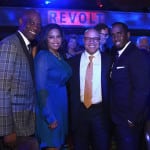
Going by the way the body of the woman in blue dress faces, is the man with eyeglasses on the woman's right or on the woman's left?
on the woman's left

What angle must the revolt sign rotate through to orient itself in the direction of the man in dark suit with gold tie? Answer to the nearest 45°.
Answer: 0° — it already faces them

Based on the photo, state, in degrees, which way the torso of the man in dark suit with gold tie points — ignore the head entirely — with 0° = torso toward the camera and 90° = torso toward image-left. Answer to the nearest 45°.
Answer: approximately 0°

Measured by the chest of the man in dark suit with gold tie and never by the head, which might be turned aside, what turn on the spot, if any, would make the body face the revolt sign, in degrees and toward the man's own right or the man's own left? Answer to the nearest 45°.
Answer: approximately 180°

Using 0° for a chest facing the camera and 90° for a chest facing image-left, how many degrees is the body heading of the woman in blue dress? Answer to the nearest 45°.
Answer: approximately 315°

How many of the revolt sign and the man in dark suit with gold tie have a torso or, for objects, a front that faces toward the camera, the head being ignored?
2

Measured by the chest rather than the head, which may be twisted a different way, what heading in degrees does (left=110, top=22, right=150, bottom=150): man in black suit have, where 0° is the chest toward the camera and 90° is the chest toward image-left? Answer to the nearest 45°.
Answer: approximately 45°
